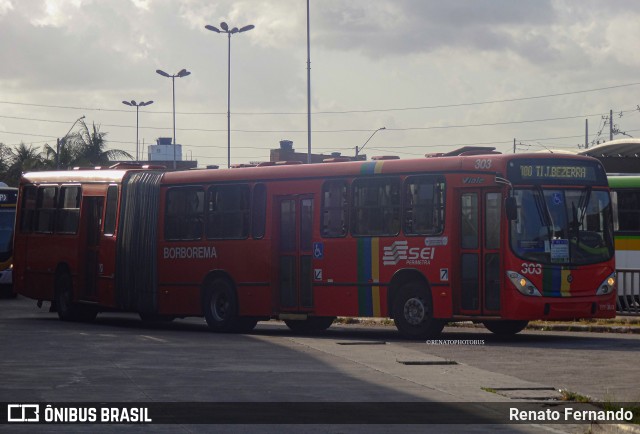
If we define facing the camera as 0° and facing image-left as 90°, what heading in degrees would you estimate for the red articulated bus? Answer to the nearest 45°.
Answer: approximately 315°

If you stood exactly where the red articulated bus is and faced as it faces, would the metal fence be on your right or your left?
on your left
